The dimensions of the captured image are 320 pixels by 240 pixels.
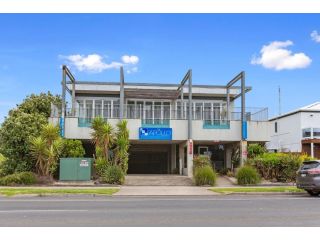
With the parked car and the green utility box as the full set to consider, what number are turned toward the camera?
1

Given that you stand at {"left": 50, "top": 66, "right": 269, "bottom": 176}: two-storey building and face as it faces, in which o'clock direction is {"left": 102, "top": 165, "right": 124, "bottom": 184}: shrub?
The shrub is roughly at 1 o'clock from the two-storey building.

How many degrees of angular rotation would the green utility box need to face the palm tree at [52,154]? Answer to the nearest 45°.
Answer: approximately 90° to its right

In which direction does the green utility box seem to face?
toward the camera

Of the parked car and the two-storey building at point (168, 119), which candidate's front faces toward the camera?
the two-storey building

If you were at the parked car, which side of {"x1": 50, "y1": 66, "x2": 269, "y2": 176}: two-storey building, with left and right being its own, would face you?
front

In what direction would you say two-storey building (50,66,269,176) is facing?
toward the camera

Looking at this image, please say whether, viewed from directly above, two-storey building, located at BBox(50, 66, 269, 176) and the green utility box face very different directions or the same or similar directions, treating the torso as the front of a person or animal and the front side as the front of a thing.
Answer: same or similar directions

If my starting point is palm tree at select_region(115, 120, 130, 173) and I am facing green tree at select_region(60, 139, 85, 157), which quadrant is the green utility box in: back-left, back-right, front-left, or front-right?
front-left

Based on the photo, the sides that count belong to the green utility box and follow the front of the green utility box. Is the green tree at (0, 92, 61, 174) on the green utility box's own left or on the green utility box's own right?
on the green utility box's own right

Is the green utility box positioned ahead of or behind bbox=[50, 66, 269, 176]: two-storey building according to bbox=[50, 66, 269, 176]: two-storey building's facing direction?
ahead
